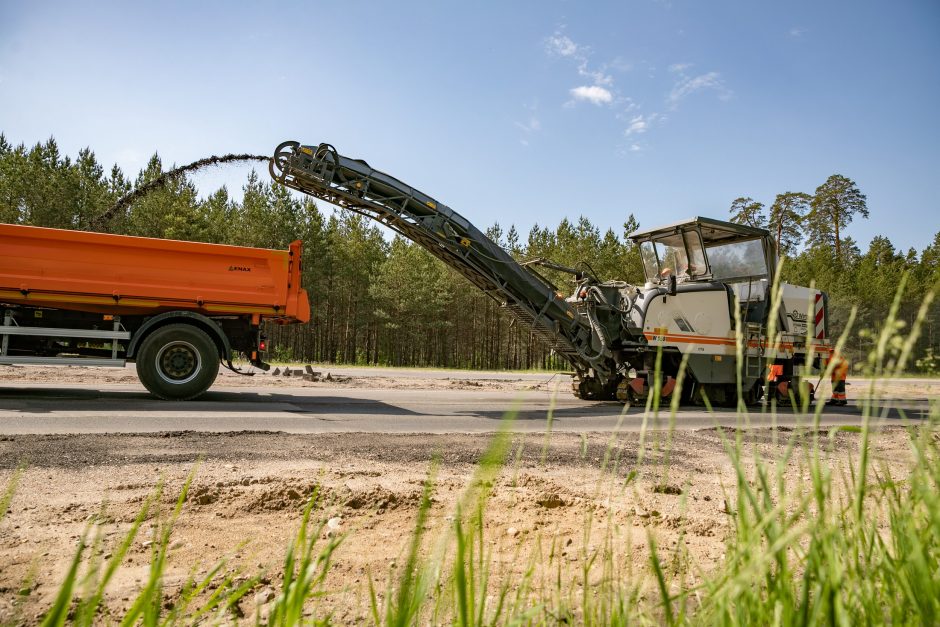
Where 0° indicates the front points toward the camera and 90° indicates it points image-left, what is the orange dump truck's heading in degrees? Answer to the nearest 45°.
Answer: approximately 90°

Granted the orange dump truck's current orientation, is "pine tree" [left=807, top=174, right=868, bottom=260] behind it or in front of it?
behind
